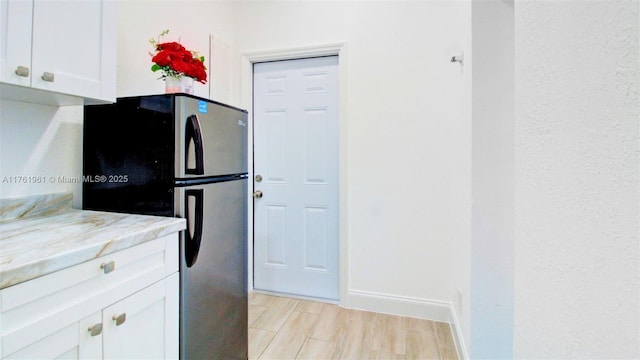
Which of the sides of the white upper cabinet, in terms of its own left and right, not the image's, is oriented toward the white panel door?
left

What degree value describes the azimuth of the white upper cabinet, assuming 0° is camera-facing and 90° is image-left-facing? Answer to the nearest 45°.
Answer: approximately 315°

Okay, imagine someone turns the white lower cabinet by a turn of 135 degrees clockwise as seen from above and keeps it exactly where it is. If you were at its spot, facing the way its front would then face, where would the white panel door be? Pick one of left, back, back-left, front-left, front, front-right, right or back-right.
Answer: back-right

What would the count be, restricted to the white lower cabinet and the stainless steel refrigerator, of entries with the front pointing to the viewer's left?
0
